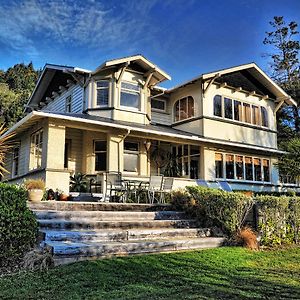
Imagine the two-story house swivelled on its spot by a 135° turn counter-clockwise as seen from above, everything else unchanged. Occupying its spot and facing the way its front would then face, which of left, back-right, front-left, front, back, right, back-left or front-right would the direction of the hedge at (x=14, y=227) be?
back

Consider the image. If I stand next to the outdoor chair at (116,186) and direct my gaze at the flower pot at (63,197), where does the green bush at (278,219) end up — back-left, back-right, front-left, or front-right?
back-left

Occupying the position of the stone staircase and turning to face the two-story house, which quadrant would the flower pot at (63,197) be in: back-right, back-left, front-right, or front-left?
front-left

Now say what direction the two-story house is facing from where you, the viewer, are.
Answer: facing the viewer and to the right of the viewer

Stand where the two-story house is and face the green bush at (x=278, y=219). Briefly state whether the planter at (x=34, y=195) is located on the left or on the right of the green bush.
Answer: right

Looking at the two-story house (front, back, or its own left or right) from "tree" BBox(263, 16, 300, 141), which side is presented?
left

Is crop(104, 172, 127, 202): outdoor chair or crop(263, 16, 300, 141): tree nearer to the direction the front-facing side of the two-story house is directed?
the outdoor chair

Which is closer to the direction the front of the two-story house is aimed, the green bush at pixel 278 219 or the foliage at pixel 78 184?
the green bush

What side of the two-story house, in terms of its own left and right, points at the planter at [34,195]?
right

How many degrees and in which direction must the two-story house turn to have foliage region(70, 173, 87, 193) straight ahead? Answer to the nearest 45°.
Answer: approximately 90° to its right
